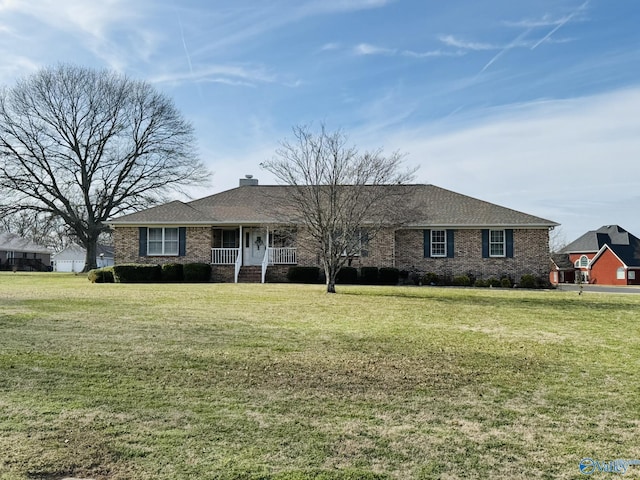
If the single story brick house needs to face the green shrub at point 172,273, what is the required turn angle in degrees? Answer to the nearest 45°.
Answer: approximately 90° to its right

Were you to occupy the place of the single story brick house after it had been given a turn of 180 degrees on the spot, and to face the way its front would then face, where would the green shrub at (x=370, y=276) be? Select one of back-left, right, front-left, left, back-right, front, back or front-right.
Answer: back

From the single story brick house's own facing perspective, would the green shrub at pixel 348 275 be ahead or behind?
ahead

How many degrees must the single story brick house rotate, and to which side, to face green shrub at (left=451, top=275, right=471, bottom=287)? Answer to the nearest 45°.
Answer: approximately 90° to its left

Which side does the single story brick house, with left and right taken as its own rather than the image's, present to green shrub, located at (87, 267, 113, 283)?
right

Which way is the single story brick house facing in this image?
toward the camera

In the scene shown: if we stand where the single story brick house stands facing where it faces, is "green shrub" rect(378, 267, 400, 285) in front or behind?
in front
